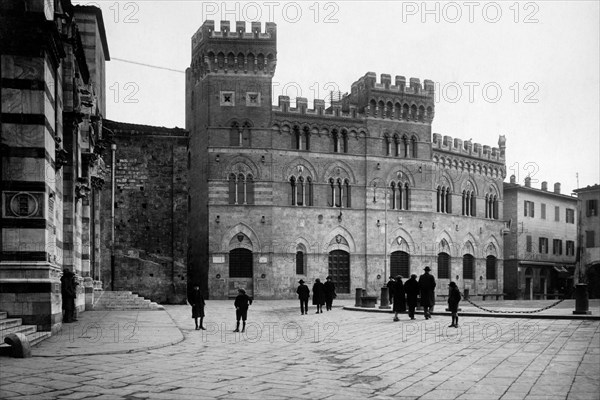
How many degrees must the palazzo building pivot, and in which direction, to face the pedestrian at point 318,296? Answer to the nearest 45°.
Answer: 0° — it already faces them

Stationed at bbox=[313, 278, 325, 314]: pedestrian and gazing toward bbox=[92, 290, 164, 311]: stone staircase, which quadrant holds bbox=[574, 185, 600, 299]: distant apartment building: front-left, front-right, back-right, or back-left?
back-right

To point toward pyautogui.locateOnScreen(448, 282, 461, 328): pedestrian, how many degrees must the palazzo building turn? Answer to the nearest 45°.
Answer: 0° — it already faces them
